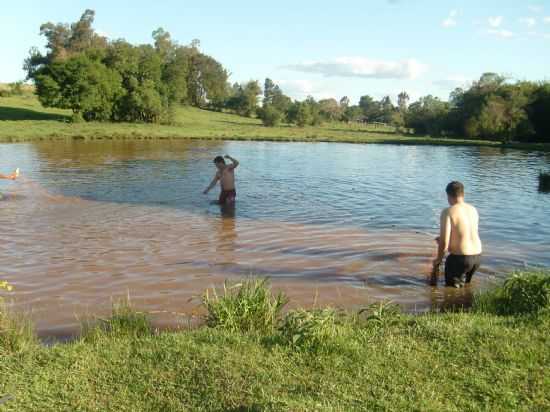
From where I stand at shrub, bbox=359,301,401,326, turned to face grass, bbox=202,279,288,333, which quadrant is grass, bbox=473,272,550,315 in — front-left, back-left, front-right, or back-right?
back-right

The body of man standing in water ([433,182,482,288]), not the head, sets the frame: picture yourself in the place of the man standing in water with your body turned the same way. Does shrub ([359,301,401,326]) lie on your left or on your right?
on your left

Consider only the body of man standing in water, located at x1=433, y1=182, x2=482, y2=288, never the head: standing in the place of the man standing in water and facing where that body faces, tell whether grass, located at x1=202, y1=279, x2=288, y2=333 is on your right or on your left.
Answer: on your left

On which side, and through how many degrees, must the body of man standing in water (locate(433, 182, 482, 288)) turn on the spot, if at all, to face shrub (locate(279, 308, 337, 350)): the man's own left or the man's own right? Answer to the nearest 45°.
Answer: approximately 135° to the man's own left

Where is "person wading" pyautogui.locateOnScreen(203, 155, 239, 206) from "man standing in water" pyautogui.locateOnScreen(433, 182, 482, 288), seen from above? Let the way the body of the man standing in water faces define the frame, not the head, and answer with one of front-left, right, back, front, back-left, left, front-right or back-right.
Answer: front

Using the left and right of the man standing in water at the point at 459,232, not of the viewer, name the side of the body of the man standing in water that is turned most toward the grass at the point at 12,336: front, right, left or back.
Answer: left

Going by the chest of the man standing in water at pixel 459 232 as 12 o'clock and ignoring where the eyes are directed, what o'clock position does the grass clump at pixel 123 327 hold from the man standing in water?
The grass clump is roughly at 9 o'clock from the man standing in water.

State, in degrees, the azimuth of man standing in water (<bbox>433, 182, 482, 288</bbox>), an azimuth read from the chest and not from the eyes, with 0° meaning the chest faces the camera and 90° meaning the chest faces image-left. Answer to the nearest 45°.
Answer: approximately 135°

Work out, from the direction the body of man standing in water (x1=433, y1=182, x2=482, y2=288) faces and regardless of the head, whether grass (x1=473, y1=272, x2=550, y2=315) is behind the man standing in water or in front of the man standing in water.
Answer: behind
